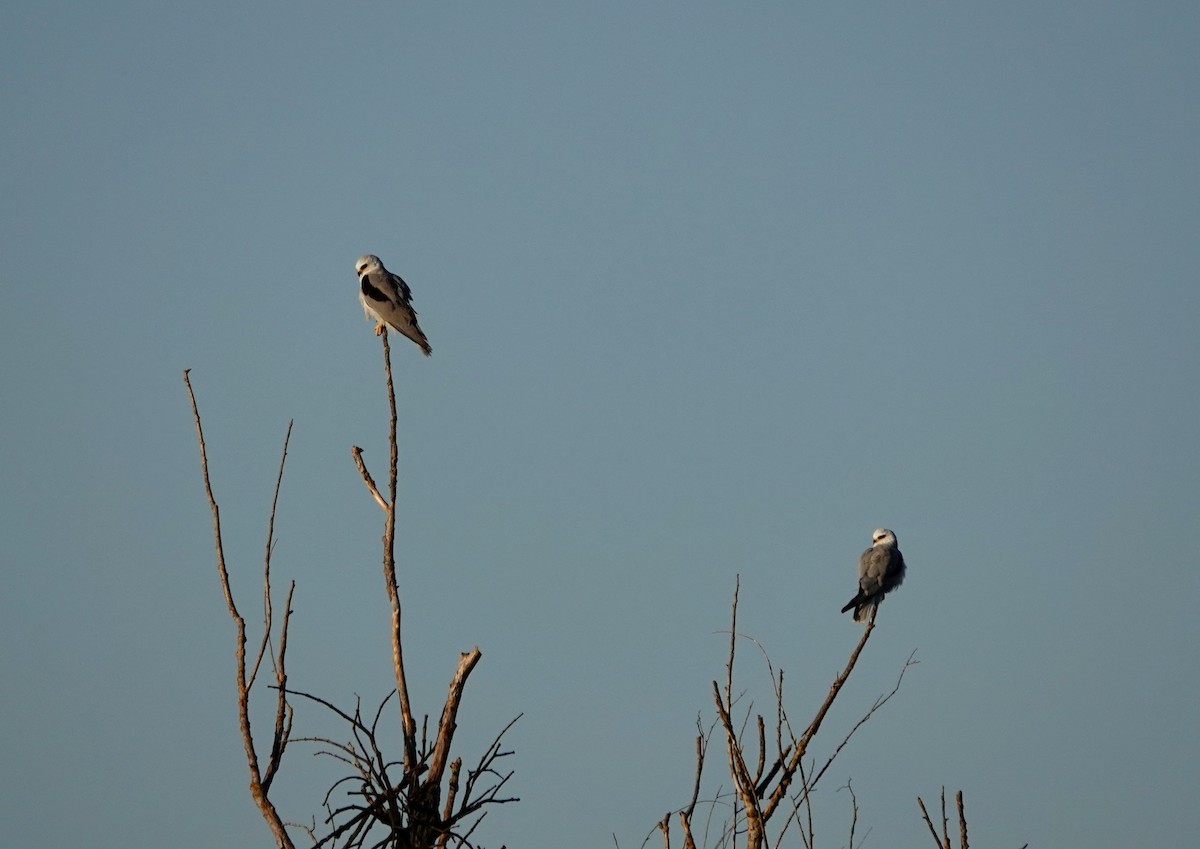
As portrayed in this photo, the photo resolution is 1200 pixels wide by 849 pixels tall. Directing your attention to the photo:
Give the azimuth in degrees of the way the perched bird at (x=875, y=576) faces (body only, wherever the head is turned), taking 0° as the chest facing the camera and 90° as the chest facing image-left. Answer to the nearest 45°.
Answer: approximately 225°

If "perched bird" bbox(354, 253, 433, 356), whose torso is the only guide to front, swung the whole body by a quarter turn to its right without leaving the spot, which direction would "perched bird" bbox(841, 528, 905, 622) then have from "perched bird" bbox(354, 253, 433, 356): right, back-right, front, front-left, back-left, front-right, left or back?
right

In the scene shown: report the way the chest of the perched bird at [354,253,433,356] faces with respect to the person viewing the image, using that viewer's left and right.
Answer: facing to the left of the viewer
